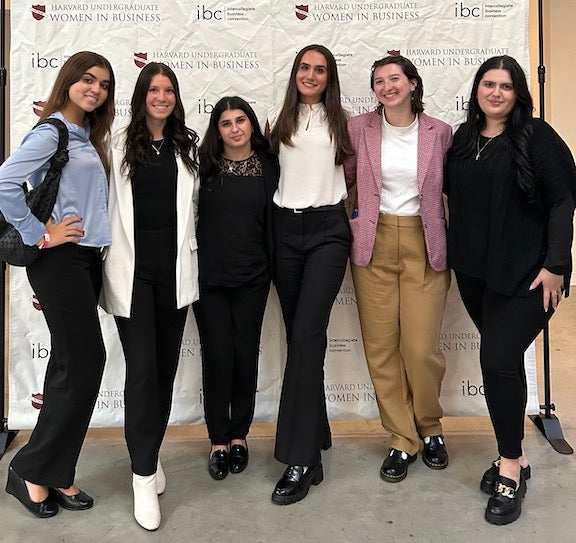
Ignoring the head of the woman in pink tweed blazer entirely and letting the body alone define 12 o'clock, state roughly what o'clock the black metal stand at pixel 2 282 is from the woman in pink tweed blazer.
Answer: The black metal stand is roughly at 3 o'clock from the woman in pink tweed blazer.

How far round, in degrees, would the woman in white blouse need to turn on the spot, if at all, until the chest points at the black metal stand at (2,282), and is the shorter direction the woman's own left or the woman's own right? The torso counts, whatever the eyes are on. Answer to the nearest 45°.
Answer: approximately 90° to the woman's own right

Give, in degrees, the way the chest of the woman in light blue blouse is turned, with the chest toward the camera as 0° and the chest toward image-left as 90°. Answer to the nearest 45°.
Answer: approximately 315°

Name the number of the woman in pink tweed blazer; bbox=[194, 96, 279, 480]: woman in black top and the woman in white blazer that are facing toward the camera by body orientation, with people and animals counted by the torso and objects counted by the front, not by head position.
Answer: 3

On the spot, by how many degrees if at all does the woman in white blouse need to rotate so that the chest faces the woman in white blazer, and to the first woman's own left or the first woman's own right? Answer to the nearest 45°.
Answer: approximately 90° to the first woman's own right

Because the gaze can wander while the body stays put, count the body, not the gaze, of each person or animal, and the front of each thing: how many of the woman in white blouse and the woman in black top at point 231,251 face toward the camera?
2

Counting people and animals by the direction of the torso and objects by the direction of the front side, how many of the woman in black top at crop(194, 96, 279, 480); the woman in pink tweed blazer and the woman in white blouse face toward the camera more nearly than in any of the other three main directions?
3

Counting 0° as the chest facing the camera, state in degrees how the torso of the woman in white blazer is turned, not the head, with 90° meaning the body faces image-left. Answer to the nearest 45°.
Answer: approximately 0°
